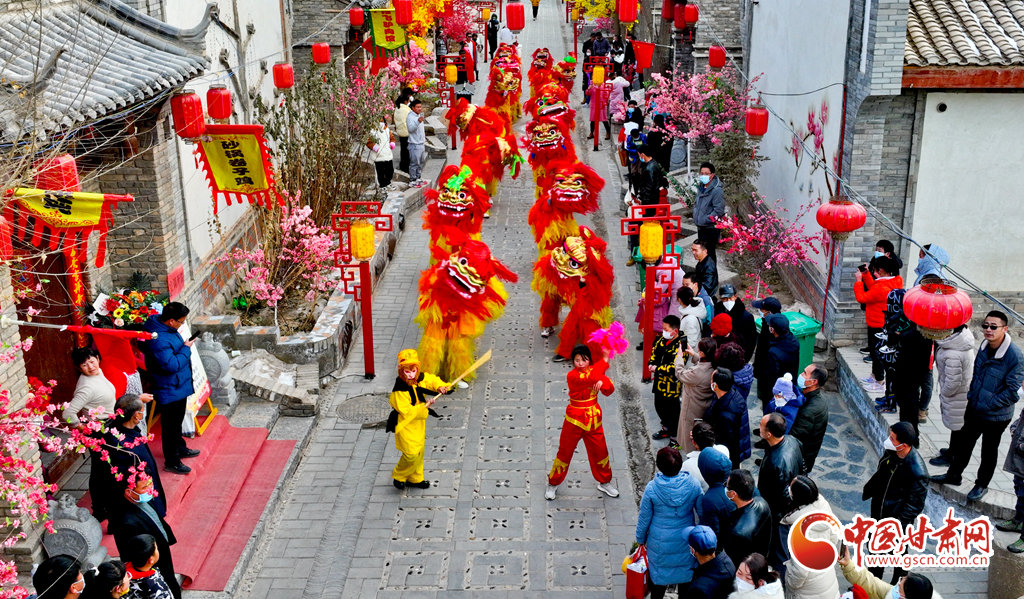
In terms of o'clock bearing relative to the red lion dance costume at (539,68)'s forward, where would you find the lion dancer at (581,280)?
The lion dancer is roughly at 12 o'clock from the red lion dance costume.

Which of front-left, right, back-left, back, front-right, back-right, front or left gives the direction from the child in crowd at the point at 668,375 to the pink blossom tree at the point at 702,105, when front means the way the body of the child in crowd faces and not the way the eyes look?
back-right

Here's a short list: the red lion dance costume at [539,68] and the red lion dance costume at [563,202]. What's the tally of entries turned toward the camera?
2

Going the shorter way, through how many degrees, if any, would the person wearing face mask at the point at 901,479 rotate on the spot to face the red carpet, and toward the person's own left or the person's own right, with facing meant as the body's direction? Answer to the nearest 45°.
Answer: approximately 45° to the person's own right

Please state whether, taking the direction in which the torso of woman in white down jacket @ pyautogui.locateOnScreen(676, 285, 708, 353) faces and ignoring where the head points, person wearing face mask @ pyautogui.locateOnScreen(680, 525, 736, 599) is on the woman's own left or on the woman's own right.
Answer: on the woman's own left

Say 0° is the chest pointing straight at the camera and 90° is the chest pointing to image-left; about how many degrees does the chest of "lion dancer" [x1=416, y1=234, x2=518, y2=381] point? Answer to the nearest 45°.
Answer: approximately 0°

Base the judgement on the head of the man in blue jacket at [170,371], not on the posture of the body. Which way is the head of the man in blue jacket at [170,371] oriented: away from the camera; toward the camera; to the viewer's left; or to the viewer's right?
to the viewer's right

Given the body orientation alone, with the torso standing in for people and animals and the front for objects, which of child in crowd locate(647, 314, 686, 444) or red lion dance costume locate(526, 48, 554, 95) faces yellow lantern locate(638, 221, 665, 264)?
the red lion dance costume

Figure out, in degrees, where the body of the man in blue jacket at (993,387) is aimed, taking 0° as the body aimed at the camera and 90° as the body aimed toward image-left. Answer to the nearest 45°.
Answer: approximately 45°

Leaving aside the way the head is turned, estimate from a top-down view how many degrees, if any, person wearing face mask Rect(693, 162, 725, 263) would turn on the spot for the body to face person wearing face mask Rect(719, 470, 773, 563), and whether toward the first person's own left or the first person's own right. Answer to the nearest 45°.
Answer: approximately 45° to the first person's own left

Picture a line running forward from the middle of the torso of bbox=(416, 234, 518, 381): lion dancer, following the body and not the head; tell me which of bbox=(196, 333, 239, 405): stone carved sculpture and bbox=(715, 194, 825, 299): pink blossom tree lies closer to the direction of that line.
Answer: the stone carved sculpture
